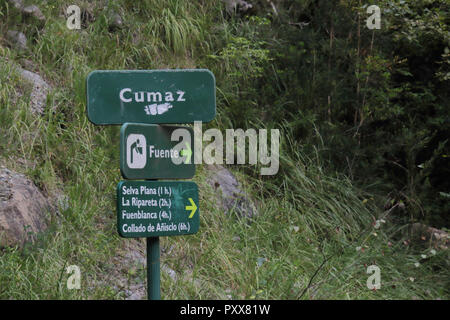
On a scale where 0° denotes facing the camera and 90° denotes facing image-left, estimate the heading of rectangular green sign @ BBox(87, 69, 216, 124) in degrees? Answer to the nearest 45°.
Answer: approximately 0°

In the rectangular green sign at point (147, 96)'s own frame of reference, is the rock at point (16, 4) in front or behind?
behind

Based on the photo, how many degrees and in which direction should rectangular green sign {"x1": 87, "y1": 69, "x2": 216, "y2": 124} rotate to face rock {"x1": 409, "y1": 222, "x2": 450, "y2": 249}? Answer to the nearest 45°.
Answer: approximately 135° to its left

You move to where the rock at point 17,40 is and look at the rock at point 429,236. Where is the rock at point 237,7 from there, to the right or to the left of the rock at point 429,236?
left

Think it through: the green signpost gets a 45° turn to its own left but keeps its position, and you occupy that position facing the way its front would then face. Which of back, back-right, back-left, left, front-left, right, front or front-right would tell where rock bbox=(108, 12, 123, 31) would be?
back-left

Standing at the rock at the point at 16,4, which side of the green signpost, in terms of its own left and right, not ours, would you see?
back

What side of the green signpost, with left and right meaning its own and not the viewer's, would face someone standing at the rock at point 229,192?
back
